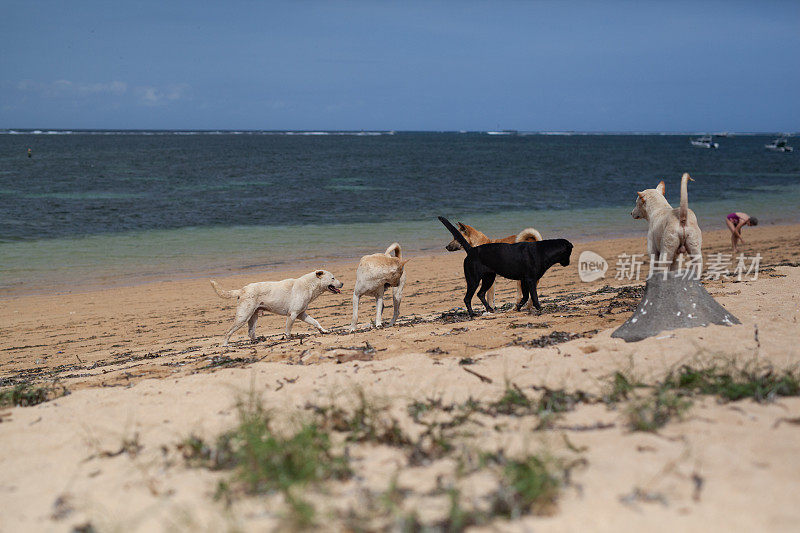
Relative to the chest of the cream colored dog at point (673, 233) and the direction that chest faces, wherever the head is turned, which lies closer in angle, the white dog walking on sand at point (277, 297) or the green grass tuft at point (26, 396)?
the white dog walking on sand

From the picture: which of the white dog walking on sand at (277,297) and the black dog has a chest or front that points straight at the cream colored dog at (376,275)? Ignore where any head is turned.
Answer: the white dog walking on sand

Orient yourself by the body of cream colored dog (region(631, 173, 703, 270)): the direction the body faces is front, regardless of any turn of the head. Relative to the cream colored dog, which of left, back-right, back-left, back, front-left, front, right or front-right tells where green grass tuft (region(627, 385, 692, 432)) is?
back-left

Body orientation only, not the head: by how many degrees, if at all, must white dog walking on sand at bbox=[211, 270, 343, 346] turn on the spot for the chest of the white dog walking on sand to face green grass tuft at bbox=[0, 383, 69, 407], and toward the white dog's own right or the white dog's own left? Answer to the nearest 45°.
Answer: approximately 135° to the white dog's own right

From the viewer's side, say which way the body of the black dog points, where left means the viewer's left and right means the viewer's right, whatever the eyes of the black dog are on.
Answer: facing to the right of the viewer

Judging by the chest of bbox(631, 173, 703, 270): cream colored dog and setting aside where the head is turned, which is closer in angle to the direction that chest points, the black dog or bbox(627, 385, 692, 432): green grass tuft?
the black dog

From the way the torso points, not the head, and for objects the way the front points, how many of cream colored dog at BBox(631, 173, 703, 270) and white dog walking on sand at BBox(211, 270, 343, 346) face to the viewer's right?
1

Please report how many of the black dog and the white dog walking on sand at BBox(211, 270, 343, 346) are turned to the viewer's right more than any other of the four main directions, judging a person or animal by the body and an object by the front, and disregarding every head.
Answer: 2

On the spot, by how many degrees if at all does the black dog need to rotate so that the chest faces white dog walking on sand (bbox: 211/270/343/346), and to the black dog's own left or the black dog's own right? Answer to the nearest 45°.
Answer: approximately 180°

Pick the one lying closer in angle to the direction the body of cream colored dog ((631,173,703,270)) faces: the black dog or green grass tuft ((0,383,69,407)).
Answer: the black dog

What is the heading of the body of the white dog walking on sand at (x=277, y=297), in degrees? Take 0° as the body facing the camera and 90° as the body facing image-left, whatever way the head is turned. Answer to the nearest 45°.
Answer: approximately 270°

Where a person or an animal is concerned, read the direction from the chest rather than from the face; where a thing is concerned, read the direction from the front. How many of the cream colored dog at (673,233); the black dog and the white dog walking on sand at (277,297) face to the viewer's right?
2

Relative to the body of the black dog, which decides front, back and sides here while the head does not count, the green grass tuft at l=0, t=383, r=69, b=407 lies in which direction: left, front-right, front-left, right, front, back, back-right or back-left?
back-right

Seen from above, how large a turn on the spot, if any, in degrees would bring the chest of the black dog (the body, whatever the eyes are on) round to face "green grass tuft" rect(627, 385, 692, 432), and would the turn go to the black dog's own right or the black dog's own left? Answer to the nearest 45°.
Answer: approximately 90° to the black dog's own right

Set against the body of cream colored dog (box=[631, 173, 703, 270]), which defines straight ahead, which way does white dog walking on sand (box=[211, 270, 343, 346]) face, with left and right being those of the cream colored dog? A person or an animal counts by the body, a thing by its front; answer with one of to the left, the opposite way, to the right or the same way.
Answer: to the right

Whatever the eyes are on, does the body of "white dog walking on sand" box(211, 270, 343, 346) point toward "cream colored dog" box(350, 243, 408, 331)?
yes
